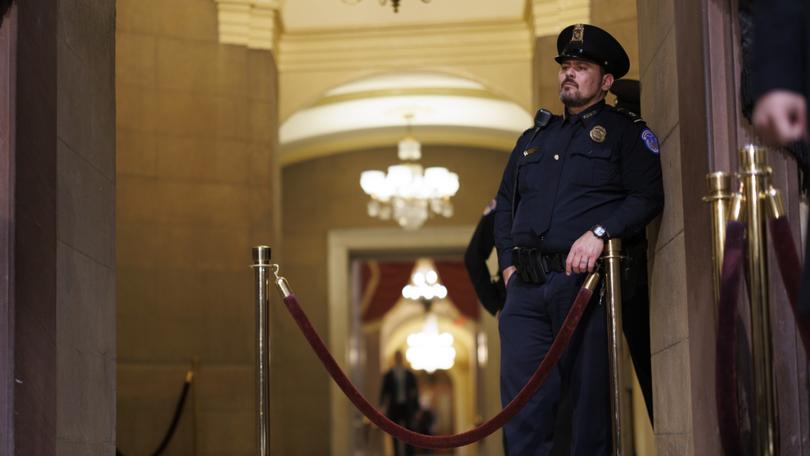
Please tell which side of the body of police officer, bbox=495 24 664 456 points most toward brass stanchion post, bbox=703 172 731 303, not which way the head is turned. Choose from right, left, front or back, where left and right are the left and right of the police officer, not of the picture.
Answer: left

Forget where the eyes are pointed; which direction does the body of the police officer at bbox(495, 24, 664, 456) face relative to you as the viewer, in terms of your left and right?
facing the viewer and to the left of the viewer

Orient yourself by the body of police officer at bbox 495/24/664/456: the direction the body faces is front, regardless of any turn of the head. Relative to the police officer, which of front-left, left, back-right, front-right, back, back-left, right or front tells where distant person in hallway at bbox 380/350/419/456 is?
back-right

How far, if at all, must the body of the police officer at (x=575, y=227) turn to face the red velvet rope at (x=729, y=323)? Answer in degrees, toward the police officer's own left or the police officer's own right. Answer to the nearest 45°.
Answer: approximately 45° to the police officer's own left

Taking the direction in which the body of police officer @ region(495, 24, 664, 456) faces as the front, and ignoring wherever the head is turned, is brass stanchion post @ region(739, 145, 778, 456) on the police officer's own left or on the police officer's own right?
on the police officer's own left

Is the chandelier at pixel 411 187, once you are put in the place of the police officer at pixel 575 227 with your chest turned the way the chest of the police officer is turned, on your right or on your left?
on your right

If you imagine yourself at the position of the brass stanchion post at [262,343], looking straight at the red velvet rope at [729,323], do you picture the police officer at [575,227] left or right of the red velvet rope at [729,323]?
left
